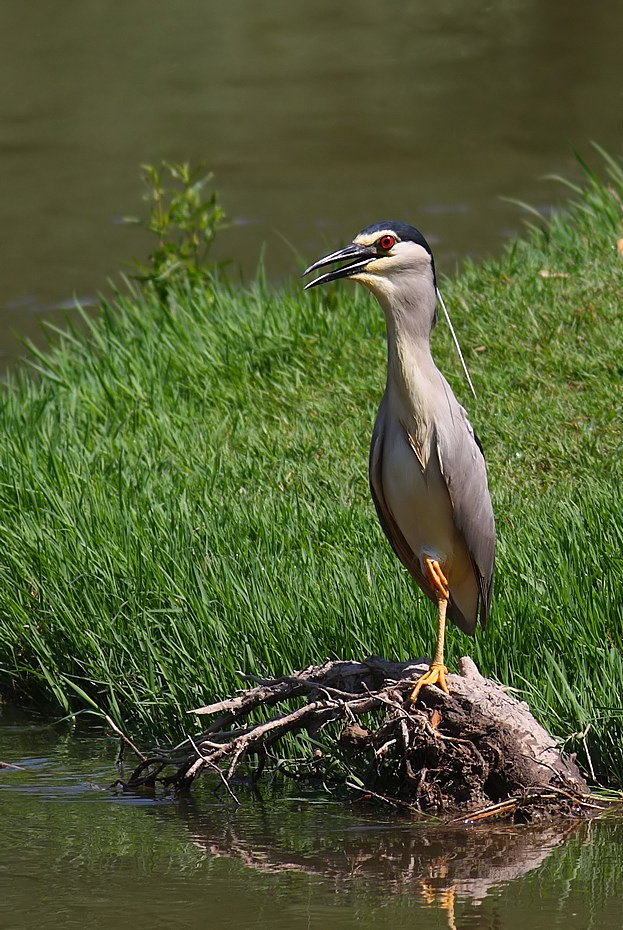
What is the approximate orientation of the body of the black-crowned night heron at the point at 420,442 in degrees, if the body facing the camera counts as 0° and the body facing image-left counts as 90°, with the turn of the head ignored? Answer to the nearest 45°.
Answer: approximately 45°

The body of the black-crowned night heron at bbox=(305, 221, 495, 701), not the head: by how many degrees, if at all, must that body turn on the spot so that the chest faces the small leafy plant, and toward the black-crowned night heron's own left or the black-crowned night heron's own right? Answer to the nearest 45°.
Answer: approximately 135° to the black-crowned night heron's own right
